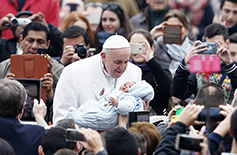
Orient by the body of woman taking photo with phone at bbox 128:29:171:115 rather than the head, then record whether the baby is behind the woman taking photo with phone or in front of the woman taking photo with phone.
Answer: in front

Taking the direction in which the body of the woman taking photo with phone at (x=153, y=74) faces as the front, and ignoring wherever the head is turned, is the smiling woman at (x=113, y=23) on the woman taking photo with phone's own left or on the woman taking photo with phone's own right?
on the woman taking photo with phone's own right

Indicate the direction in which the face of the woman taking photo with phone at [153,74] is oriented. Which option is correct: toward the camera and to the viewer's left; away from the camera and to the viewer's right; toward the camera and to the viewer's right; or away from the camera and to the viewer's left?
toward the camera and to the viewer's left
